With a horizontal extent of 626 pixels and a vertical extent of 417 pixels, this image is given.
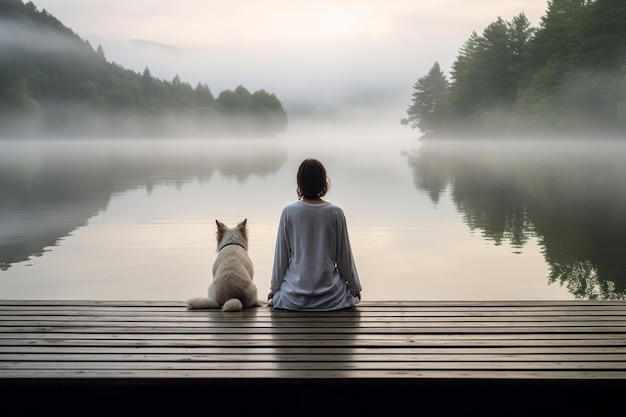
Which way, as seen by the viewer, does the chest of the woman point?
away from the camera

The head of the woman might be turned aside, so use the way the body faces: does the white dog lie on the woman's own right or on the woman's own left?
on the woman's own left

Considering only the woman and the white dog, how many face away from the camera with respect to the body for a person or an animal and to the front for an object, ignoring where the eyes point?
2

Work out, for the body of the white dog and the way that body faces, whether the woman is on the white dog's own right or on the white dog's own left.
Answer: on the white dog's own right

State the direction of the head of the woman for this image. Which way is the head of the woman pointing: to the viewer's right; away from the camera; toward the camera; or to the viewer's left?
away from the camera

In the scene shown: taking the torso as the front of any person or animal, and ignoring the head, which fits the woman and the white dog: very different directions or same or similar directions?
same or similar directions

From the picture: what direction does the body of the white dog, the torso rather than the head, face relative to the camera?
away from the camera
